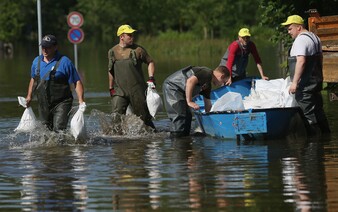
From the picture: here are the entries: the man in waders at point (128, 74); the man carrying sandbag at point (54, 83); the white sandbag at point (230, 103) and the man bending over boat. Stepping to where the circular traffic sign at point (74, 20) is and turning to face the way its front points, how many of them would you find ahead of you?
4

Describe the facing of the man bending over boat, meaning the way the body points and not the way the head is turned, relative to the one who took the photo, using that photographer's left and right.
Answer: facing to the right of the viewer

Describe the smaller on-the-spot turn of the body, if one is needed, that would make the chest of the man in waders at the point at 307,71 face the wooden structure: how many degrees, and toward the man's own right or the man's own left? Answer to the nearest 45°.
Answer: approximately 90° to the man's own right

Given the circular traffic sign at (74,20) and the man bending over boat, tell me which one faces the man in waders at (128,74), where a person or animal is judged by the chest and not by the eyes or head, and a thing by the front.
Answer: the circular traffic sign

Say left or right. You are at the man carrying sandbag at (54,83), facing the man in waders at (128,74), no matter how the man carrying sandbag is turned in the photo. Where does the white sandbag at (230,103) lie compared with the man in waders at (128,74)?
right

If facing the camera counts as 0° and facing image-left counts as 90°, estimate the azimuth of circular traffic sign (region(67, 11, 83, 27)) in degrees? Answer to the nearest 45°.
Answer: approximately 0°

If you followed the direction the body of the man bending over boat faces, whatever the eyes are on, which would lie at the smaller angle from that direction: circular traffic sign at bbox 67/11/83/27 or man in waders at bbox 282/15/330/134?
the man in waders

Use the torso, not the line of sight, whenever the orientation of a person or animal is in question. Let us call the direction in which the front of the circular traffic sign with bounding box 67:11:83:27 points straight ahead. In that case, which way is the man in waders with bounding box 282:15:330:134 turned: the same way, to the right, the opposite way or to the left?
to the right

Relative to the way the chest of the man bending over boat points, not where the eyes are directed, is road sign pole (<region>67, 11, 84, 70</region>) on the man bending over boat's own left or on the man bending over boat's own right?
on the man bending over boat's own left

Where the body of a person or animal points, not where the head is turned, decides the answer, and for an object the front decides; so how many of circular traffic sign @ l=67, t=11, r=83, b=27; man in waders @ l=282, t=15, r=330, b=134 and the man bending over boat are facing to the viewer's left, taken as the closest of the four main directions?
1

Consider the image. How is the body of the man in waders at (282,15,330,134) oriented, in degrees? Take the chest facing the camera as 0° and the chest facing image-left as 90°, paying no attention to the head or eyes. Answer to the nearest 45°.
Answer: approximately 90°

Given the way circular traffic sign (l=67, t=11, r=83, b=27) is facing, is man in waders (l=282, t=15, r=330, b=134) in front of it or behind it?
in front
